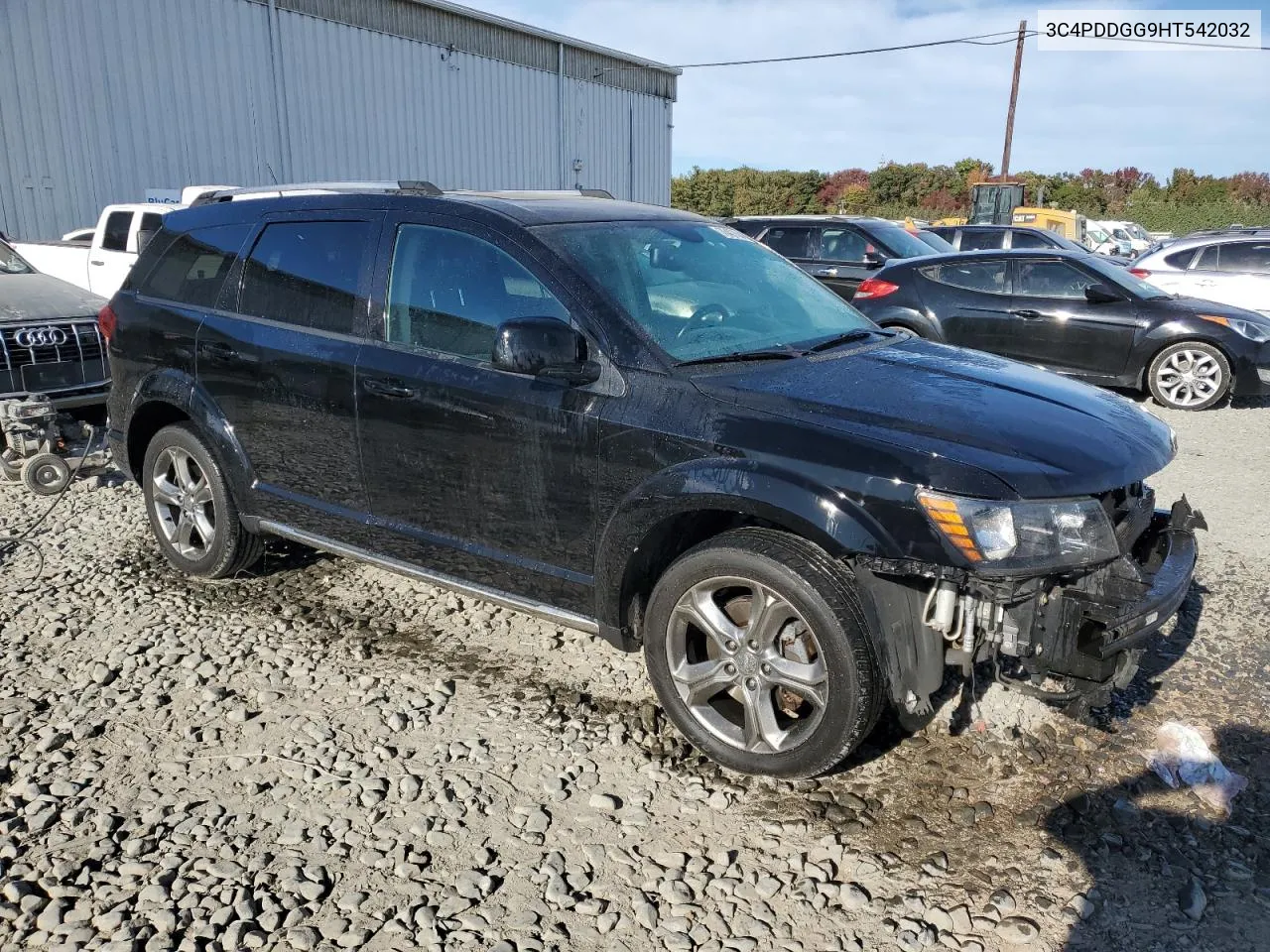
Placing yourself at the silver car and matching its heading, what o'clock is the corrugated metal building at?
The corrugated metal building is roughly at 6 o'clock from the silver car.

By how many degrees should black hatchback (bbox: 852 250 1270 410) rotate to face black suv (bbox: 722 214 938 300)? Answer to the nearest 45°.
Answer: approximately 135° to its left

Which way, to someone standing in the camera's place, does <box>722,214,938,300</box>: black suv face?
facing the viewer and to the right of the viewer

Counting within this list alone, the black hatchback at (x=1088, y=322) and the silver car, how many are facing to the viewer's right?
2

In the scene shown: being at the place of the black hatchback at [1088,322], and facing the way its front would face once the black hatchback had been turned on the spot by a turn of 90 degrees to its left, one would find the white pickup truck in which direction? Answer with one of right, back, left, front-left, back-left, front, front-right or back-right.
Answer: left

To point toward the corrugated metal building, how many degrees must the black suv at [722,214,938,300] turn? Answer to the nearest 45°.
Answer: approximately 180°

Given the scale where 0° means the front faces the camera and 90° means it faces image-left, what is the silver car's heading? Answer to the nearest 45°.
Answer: approximately 270°

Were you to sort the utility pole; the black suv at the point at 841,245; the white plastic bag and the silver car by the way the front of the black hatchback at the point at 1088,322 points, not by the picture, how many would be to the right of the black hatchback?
1

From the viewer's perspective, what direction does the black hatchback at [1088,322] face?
to the viewer's right

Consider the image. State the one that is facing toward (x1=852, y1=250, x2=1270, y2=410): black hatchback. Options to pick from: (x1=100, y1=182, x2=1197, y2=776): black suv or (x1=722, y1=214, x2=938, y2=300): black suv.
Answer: (x1=722, y1=214, x2=938, y2=300): black suv
